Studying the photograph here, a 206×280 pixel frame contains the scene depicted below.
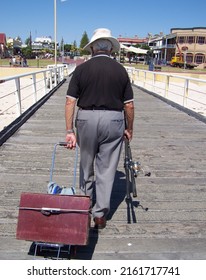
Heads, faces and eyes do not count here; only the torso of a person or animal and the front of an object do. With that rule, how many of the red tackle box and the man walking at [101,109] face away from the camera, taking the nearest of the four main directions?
1

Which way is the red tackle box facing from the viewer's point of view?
toward the camera

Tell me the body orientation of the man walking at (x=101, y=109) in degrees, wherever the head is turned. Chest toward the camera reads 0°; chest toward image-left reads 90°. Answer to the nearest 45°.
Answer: approximately 180°

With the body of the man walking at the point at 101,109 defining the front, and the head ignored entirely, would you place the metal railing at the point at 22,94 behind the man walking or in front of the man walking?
in front

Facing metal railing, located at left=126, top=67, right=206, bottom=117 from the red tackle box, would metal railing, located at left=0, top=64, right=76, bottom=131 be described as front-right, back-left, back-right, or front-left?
front-left

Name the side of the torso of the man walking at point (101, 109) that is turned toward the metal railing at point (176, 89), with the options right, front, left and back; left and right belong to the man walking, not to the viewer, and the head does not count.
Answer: front

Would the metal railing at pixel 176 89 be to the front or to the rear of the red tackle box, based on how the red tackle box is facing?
to the rear

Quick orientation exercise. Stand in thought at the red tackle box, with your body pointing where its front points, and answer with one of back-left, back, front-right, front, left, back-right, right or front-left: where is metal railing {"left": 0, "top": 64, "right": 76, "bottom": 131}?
back

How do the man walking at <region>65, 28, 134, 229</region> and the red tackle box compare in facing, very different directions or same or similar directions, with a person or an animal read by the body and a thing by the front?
very different directions
